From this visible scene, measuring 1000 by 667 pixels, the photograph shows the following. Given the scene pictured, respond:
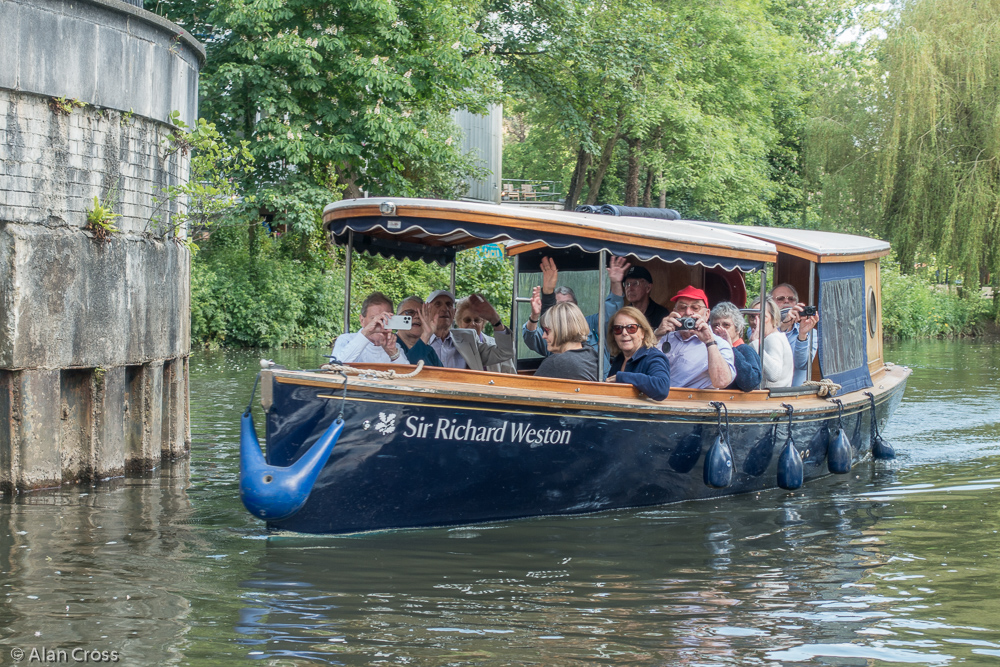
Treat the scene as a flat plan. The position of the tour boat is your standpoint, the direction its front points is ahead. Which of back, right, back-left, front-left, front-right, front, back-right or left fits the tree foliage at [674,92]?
back-right

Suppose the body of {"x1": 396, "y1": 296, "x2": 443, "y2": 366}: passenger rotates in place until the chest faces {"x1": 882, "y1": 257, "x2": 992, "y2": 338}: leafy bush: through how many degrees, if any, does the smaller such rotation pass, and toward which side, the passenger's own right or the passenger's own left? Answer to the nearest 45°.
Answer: approximately 135° to the passenger's own left

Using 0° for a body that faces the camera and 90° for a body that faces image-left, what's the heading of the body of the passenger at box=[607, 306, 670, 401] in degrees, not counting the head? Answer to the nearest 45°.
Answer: approximately 45°

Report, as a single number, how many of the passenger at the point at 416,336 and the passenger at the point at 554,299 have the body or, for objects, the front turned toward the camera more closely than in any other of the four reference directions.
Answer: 2

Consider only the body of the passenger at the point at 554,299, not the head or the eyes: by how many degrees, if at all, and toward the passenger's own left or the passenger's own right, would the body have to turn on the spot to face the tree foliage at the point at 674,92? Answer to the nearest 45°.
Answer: approximately 180°

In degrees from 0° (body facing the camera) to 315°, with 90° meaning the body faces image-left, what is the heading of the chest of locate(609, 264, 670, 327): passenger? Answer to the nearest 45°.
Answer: approximately 45°

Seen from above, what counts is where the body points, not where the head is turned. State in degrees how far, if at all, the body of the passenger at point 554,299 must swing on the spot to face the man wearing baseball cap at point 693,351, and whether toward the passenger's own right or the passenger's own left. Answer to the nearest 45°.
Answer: approximately 90° to the passenger's own left

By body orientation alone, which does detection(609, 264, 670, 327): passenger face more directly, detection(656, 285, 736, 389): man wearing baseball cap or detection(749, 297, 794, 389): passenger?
the man wearing baseball cap
